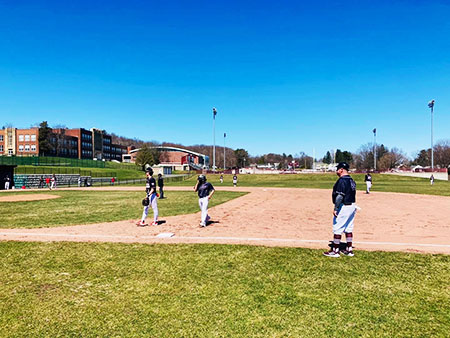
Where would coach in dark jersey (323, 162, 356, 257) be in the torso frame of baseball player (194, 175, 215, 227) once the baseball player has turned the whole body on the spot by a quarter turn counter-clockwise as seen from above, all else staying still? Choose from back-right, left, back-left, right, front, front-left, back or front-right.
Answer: front

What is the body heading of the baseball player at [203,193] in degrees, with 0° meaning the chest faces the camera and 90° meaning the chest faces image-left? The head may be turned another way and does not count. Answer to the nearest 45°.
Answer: approximately 45°

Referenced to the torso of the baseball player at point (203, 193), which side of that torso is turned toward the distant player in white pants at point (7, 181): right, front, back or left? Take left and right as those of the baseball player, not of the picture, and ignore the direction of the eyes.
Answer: right

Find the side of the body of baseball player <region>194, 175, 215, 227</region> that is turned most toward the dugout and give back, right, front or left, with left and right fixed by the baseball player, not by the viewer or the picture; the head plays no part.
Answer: right
